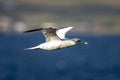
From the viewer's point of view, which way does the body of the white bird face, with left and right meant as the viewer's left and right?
facing to the right of the viewer
